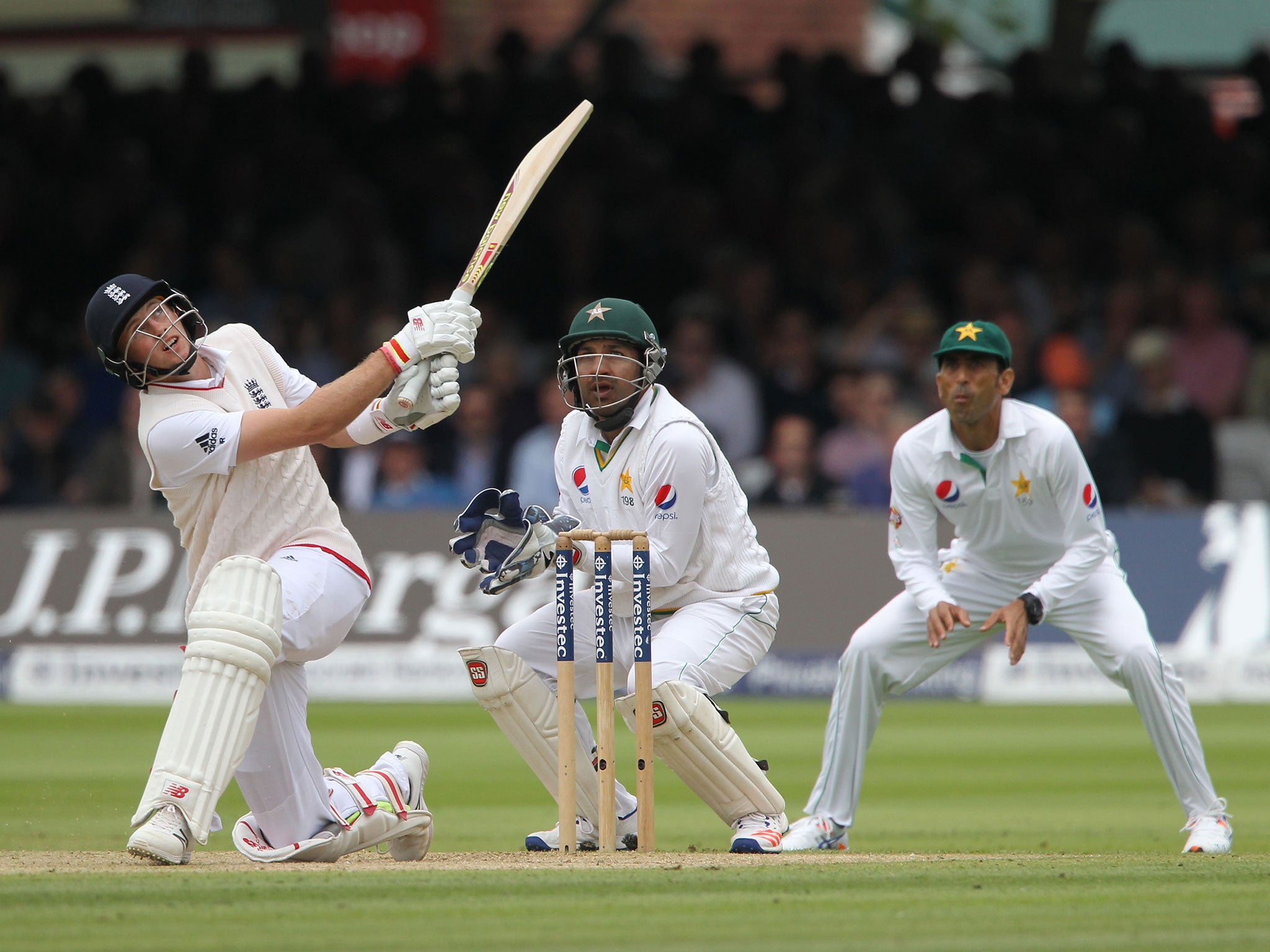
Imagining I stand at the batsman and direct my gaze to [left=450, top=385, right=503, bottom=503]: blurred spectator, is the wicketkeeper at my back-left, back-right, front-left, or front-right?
front-right

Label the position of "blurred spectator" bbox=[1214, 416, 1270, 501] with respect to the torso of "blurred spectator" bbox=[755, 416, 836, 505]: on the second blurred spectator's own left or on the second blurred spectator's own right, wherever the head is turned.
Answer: on the second blurred spectator's own left

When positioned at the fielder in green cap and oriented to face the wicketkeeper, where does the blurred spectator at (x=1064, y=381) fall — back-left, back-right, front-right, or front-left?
back-right

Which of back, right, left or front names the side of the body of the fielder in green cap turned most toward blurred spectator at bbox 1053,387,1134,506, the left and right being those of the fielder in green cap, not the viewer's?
back

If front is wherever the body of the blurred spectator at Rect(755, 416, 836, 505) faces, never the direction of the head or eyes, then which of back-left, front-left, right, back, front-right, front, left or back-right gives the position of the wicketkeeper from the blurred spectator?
front

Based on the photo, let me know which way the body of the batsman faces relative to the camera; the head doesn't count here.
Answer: toward the camera

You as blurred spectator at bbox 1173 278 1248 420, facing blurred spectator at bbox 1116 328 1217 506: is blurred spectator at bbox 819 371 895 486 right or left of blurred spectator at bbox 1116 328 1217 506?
right

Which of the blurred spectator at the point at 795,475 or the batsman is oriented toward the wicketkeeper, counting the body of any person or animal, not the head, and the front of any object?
the blurred spectator

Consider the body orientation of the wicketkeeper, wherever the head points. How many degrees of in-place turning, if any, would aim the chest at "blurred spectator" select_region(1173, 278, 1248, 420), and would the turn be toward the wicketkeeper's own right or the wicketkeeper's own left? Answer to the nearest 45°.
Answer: approximately 180°

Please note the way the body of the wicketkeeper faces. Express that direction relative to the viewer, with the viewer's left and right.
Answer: facing the viewer and to the left of the viewer

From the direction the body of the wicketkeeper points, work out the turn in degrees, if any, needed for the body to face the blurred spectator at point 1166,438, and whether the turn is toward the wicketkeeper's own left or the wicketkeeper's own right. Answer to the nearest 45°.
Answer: approximately 180°

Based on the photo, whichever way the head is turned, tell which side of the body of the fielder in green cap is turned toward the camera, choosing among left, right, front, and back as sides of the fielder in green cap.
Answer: front

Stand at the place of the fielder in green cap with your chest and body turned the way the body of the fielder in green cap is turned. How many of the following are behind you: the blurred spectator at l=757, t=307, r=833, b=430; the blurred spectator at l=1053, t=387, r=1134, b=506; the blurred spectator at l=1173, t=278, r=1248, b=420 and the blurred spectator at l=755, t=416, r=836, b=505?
4
